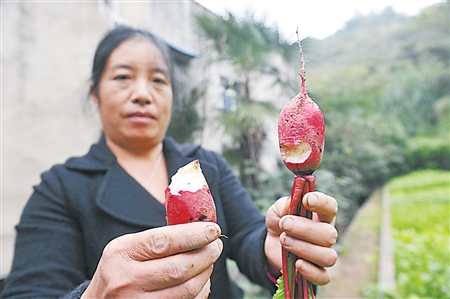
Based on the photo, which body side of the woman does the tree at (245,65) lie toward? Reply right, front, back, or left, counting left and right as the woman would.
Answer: back

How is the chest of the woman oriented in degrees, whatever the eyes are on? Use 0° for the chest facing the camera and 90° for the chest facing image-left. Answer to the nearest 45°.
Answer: approximately 0°

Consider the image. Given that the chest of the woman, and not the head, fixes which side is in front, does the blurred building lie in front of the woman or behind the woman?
behind
